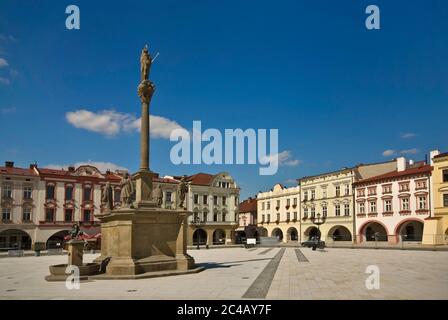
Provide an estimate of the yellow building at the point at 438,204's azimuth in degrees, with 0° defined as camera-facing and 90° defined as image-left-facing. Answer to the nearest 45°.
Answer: approximately 45°
